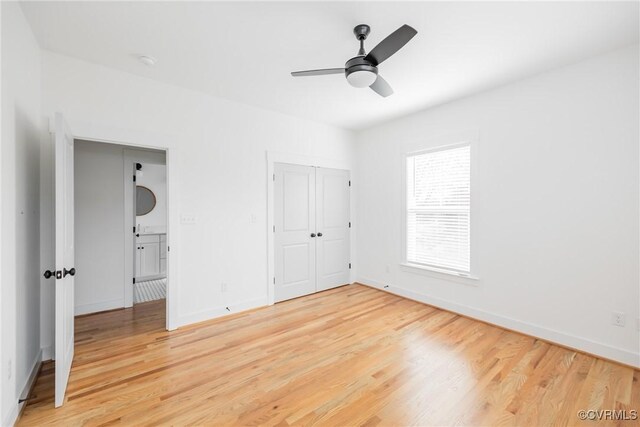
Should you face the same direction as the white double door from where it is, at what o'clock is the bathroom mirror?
The bathroom mirror is roughly at 5 o'clock from the white double door.

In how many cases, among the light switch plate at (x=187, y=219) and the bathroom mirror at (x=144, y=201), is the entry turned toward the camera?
2

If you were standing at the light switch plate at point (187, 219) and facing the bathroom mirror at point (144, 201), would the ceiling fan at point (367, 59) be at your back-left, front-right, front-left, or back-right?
back-right

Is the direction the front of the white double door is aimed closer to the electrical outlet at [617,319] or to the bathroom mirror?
the electrical outlet

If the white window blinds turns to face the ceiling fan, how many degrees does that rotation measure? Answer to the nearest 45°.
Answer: approximately 45° to its left

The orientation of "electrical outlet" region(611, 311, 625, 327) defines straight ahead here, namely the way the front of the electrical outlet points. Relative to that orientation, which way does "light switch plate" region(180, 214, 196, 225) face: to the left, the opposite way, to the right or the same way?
to the left

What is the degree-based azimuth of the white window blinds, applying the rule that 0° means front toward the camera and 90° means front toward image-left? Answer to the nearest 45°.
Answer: approximately 45°

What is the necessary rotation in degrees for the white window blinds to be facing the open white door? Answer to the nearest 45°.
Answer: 0° — it already faces it
